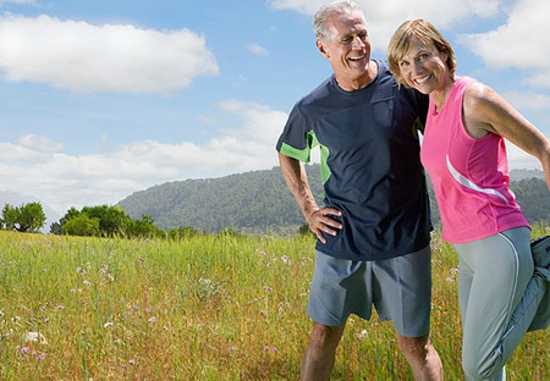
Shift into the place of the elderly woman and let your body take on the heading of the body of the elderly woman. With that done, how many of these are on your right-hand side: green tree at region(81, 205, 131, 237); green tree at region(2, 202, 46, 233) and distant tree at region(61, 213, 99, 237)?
3

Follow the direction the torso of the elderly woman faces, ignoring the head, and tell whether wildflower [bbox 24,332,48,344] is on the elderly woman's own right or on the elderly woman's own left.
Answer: on the elderly woman's own right

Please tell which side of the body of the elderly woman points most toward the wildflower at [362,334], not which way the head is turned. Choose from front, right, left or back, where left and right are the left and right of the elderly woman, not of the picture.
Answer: right

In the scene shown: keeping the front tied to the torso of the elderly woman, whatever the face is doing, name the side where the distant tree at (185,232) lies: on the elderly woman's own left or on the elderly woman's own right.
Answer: on the elderly woman's own right

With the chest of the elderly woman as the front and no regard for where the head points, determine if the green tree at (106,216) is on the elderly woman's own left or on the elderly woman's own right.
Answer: on the elderly woman's own right

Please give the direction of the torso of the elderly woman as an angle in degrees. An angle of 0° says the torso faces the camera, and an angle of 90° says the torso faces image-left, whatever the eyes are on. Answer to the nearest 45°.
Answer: approximately 45°

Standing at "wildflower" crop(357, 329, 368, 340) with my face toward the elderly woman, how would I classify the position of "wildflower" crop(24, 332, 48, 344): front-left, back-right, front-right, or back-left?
back-right

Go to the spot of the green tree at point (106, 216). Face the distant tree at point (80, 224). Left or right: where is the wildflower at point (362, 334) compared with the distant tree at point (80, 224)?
left

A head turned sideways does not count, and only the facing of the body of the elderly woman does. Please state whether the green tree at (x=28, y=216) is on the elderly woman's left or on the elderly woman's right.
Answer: on the elderly woman's right

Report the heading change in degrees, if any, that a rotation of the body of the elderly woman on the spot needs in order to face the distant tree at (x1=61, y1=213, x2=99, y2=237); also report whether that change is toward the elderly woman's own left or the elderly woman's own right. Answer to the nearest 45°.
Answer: approximately 90° to the elderly woman's own right
